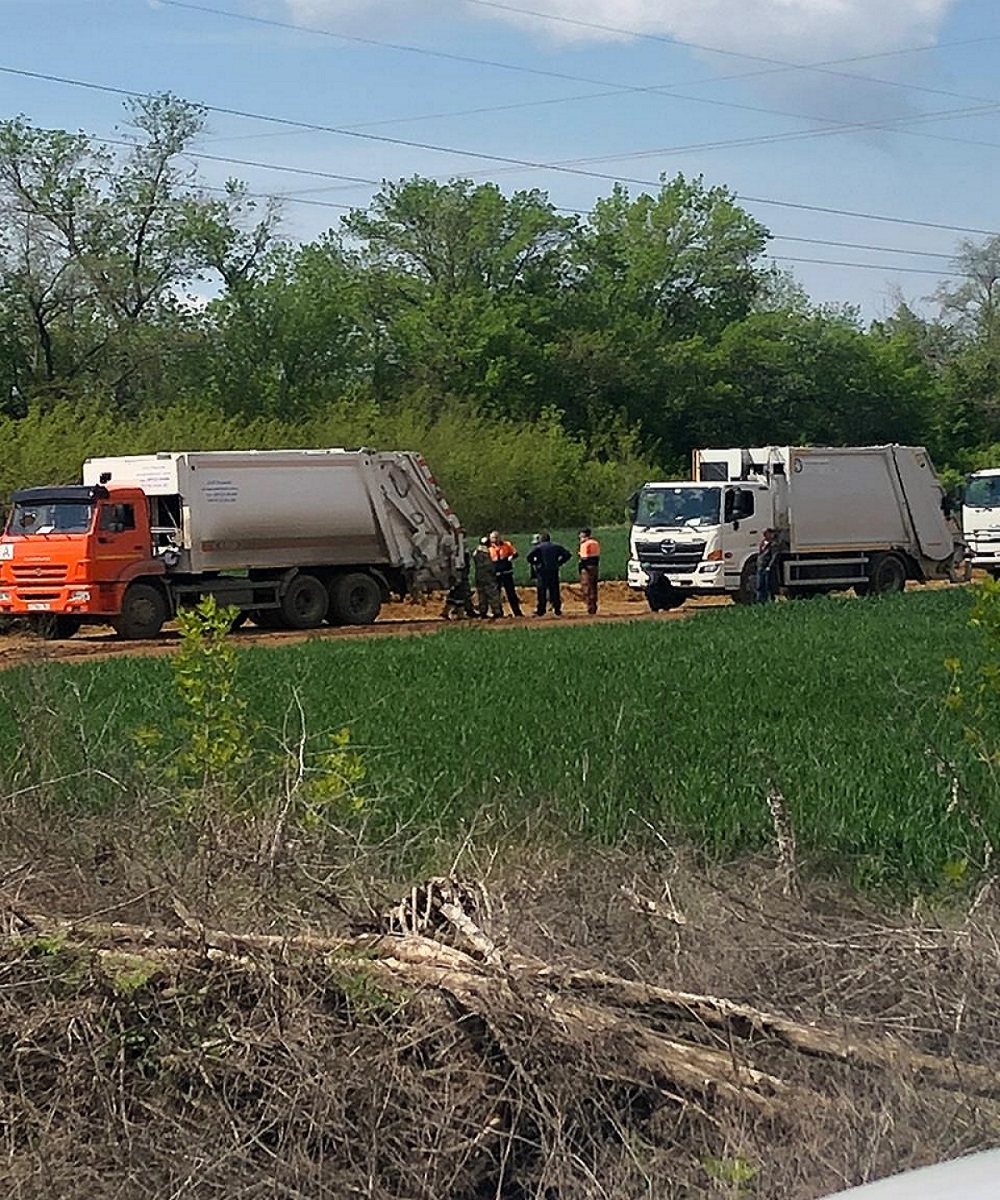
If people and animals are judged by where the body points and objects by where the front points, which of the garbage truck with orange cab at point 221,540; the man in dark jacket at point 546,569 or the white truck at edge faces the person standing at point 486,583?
the white truck at edge

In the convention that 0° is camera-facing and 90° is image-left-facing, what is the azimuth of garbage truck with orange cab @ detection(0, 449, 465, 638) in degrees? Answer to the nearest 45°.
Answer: approximately 45°

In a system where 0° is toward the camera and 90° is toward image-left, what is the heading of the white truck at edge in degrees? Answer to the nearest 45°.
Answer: approximately 45°

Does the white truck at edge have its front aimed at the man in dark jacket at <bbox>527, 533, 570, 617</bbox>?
yes

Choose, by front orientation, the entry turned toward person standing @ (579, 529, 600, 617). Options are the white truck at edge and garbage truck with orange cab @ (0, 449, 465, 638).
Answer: the white truck at edge

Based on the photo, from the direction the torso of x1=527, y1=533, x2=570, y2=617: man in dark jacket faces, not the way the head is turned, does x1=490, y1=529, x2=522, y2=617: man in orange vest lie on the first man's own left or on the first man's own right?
on the first man's own left

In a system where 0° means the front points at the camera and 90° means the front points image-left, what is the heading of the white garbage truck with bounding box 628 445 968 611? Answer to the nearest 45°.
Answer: approximately 45°

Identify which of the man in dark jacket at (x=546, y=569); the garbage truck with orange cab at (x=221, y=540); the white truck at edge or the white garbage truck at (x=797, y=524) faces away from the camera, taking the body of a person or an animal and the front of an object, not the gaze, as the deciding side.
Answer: the man in dark jacket

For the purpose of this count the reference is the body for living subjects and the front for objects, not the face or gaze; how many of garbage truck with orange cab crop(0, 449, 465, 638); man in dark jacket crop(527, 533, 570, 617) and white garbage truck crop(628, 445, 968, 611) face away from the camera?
1

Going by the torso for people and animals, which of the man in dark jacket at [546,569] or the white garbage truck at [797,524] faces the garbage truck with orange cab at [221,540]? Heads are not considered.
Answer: the white garbage truck at [797,524]

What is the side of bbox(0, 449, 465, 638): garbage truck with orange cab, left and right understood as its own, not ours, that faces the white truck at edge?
back

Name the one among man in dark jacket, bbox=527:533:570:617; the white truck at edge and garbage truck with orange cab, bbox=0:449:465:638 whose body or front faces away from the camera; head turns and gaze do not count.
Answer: the man in dark jacket

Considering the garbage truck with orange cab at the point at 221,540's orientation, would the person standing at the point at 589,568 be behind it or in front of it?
behind

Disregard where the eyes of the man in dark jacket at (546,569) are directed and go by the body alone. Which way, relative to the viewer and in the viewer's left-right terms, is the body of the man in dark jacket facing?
facing away from the viewer

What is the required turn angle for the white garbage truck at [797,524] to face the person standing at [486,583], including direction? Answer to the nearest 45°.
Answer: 0° — it already faces them
